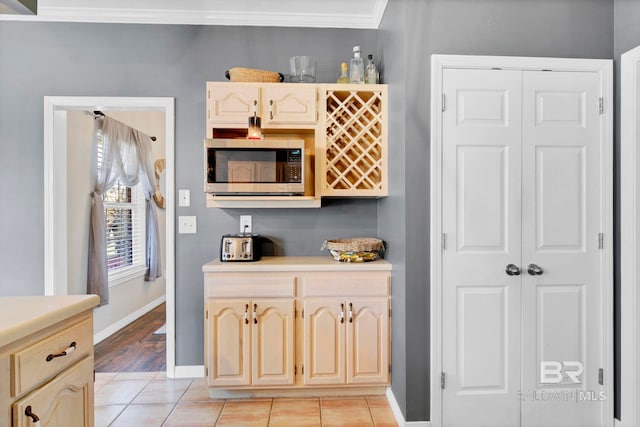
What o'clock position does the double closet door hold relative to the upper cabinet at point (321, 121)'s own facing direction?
The double closet door is roughly at 10 o'clock from the upper cabinet.

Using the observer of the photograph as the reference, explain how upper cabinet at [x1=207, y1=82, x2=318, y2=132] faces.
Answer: facing the viewer

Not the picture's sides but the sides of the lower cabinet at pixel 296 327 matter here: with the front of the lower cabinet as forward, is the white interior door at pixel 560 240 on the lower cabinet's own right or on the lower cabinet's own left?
on the lower cabinet's own left

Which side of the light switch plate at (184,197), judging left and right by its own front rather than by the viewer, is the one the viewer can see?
front

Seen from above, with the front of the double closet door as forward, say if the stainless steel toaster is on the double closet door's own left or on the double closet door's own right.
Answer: on the double closet door's own right

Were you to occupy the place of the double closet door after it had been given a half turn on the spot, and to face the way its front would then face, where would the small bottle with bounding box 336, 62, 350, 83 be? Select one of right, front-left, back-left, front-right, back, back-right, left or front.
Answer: left

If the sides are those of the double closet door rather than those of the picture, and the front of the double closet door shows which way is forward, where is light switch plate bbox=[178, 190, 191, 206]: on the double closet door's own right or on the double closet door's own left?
on the double closet door's own right

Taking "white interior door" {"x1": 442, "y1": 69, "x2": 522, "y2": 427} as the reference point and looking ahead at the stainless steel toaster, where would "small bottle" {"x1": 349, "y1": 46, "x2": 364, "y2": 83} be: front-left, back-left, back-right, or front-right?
front-right

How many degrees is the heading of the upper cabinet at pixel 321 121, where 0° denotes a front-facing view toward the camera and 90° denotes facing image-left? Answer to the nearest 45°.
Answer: approximately 0°

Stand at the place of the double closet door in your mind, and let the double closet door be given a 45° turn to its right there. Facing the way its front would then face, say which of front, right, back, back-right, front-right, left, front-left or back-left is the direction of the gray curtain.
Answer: front-right

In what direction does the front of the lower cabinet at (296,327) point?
toward the camera

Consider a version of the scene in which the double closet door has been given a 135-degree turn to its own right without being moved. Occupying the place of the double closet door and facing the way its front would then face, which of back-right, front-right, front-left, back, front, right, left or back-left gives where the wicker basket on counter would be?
front-left
